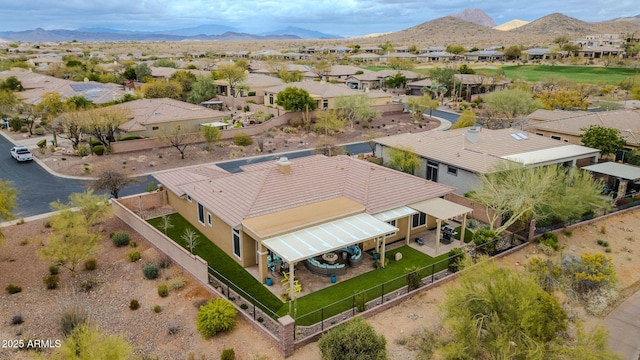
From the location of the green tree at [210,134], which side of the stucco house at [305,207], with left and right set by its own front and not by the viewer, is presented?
front

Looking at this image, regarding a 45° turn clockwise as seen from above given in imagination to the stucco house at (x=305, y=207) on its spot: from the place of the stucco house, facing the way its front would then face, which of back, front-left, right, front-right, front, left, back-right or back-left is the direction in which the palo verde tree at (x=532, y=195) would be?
right

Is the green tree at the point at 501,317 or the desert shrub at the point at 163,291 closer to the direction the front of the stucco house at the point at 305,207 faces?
the desert shrub

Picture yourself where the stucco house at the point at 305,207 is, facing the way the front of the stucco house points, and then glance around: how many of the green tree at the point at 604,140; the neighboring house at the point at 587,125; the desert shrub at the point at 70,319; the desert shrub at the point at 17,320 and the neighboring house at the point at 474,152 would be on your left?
2

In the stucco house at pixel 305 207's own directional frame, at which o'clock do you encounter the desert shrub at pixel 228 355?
The desert shrub is roughly at 8 o'clock from the stucco house.

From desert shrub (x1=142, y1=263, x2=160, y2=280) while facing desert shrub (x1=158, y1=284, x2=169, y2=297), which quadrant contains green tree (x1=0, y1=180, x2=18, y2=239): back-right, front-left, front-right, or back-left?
back-right

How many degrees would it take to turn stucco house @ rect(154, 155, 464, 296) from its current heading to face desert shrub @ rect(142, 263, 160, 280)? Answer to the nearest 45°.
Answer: approximately 90° to its left

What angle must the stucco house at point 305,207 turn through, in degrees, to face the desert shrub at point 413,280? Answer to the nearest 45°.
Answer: approximately 180°

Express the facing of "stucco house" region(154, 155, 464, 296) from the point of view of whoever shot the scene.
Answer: facing away from the viewer and to the left of the viewer

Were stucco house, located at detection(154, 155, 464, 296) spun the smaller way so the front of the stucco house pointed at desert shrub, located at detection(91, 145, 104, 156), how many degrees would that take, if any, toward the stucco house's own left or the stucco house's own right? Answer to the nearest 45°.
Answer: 0° — it already faces it

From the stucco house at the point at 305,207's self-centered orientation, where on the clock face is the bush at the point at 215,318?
The bush is roughly at 8 o'clock from the stucco house.

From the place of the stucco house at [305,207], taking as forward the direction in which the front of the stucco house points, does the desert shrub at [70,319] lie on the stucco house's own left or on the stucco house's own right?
on the stucco house's own left

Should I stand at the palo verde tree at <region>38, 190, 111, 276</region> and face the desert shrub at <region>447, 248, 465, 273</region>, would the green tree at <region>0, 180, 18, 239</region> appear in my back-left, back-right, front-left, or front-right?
back-left

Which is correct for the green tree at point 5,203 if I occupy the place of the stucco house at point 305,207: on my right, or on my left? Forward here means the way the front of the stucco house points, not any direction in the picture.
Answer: on my left

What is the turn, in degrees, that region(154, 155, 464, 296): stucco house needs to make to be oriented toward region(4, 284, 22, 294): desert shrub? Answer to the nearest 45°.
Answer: approximately 90° to its left

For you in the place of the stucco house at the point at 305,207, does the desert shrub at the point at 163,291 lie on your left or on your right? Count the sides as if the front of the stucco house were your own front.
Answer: on your left
